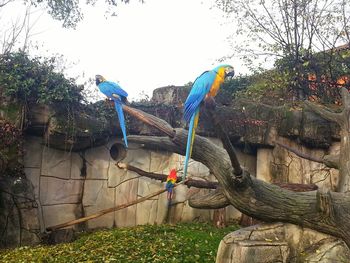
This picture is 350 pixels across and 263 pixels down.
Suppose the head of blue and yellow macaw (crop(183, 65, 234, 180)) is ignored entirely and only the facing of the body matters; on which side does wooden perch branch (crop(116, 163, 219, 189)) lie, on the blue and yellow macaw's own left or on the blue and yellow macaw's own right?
on the blue and yellow macaw's own left

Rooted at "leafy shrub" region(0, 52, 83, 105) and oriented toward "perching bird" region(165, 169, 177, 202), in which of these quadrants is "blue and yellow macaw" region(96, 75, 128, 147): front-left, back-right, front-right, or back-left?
front-right

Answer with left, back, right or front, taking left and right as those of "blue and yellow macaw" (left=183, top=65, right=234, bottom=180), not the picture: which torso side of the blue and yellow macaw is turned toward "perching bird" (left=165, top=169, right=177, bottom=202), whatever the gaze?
left
